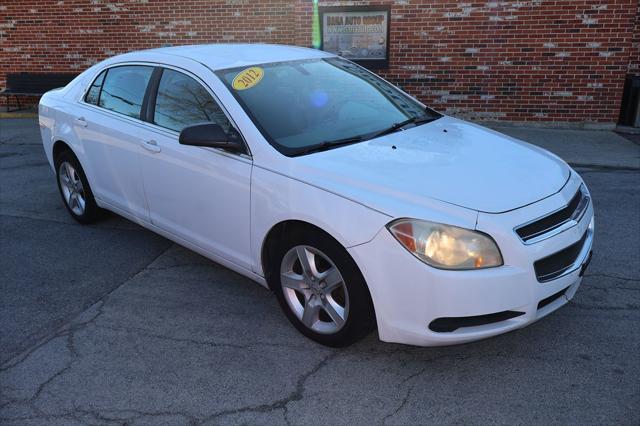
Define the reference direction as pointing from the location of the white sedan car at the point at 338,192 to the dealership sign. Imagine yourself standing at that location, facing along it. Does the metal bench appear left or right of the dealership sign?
left

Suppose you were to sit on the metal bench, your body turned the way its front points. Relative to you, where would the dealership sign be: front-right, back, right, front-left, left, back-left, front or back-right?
front-left

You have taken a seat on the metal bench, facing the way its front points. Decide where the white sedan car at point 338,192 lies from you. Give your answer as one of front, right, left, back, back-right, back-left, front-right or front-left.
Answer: front

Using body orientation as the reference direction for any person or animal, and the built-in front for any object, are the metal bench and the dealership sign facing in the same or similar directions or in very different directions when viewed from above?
same or similar directions

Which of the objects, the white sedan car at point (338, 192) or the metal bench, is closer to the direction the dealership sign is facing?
the white sedan car

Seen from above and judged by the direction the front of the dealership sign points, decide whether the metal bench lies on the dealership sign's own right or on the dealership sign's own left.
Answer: on the dealership sign's own right

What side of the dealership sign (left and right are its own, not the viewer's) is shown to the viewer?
front

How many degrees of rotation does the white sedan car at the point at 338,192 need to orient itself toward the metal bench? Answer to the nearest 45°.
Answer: approximately 180°

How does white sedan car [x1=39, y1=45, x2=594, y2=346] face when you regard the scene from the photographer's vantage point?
facing the viewer and to the right of the viewer

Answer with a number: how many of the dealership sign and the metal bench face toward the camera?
2

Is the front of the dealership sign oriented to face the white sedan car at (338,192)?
yes

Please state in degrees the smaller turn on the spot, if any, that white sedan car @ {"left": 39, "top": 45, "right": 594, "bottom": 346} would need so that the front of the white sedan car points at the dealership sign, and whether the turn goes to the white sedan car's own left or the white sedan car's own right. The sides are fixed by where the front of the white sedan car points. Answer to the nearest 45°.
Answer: approximately 135° to the white sedan car's own left
